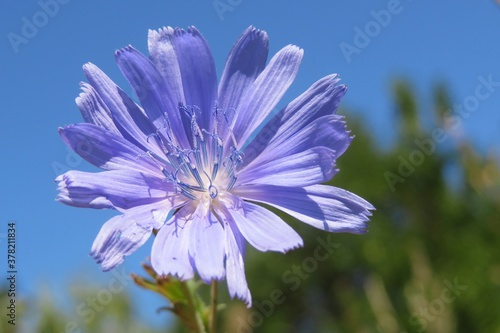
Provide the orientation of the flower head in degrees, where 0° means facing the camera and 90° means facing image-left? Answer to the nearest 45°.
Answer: approximately 0°
